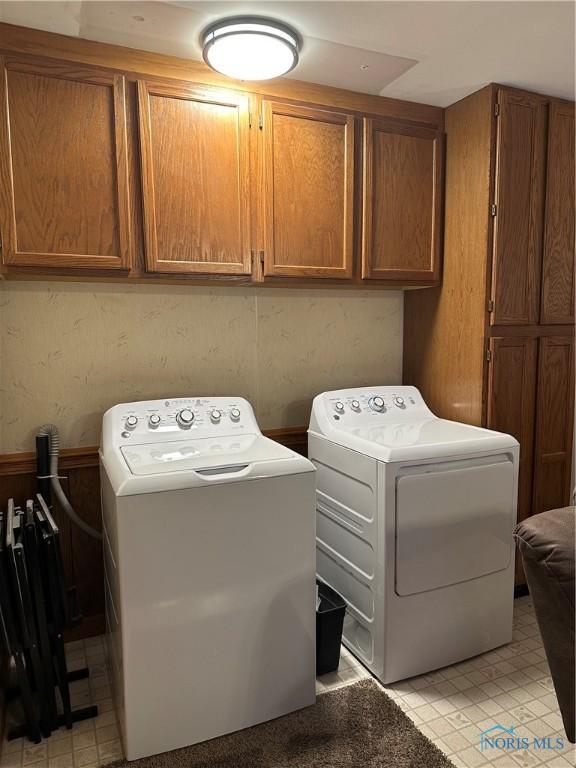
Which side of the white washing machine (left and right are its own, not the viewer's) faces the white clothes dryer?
left

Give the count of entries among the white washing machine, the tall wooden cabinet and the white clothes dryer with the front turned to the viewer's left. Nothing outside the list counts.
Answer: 0

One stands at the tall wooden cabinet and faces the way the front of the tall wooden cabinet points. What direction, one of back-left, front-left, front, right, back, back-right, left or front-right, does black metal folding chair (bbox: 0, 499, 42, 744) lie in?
right

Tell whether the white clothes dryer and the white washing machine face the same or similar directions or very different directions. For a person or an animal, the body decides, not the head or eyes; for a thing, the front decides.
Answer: same or similar directions

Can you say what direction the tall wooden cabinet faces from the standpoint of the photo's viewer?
facing the viewer and to the right of the viewer

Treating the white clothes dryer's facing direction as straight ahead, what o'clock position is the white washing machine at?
The white washing machine is roughly at 3 o'clock from the white clothes dryer.

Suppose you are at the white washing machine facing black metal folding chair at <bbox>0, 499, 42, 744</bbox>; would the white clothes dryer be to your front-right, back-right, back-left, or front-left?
back-right

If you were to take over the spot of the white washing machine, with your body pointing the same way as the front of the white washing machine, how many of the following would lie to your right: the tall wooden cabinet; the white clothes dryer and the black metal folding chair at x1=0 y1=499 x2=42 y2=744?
1

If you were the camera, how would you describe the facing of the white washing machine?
facing the viewer

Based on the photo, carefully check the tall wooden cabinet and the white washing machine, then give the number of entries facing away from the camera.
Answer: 0

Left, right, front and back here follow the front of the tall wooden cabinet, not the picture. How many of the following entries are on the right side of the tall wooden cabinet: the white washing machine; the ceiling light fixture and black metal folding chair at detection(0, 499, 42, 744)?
3
